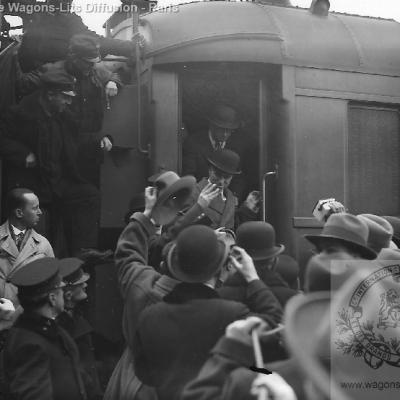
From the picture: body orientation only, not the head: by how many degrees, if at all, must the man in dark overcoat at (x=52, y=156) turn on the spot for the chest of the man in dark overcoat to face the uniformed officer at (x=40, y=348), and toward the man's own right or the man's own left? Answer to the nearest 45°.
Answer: approximately 45° to the man's own right

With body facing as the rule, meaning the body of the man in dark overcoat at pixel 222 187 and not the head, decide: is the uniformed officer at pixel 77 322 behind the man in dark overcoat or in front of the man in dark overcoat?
in front

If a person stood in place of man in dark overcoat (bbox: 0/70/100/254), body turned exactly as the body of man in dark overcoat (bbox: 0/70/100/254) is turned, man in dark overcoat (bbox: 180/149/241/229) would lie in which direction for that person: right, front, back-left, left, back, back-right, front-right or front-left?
front-left

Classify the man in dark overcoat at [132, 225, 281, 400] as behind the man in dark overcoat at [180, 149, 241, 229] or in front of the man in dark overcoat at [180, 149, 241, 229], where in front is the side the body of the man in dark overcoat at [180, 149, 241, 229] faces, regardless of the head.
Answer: in front

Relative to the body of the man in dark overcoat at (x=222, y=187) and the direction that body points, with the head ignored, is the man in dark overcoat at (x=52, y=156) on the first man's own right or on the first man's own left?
on the first man's own right

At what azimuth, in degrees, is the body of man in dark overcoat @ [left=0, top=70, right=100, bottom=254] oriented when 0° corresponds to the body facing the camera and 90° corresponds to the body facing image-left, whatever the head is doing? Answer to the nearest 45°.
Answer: approximately 315°

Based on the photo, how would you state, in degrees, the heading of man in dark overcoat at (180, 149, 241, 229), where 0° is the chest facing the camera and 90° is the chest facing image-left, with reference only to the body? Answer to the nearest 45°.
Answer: approximately 0°

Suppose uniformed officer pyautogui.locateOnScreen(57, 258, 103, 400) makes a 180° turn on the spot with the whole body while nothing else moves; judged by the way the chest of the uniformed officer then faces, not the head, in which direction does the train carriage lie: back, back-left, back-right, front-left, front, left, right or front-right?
back-right

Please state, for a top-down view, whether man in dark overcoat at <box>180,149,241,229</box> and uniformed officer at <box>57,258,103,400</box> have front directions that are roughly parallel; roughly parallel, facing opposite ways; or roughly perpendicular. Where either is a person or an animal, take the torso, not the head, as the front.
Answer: roughly perpendicular

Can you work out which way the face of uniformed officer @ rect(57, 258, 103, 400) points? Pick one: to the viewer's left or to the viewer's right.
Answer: to the viewer's right
